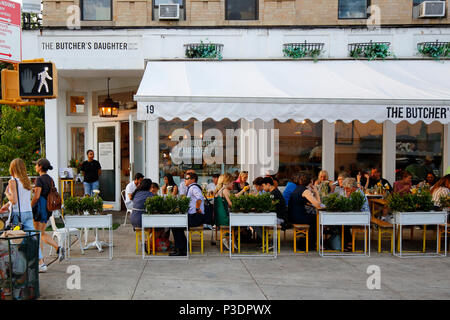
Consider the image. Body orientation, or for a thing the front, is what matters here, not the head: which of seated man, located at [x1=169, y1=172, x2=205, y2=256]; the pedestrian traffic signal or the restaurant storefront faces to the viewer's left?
the seated man

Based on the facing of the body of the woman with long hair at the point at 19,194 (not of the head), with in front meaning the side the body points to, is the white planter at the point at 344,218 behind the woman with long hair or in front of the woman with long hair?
behind

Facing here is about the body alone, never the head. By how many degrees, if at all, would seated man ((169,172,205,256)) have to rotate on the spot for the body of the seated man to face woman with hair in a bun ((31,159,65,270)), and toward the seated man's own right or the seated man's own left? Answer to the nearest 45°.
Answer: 0° — they already face them

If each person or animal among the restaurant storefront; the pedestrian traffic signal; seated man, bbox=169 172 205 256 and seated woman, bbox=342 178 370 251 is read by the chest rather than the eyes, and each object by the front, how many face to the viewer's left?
2

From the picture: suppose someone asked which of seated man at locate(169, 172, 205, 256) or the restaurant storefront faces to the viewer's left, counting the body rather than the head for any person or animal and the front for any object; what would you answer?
the seated man

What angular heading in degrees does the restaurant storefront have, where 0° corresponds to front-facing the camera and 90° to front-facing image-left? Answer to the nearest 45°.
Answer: approximately 0°

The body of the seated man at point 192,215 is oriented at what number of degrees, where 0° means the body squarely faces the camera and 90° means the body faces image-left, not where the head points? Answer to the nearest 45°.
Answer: approximately 90°

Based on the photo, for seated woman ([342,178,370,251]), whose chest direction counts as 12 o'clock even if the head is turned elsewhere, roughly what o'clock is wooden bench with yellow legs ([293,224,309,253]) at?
The wooden bench with yellow legs is roughly at 11 o'clock from the seated woman.

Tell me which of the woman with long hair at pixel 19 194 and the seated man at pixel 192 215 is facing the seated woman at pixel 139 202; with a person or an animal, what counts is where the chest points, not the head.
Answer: the seated man

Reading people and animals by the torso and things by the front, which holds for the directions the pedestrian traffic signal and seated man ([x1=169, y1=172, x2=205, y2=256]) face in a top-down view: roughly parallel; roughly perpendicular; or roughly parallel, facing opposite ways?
roughly perpendicular
